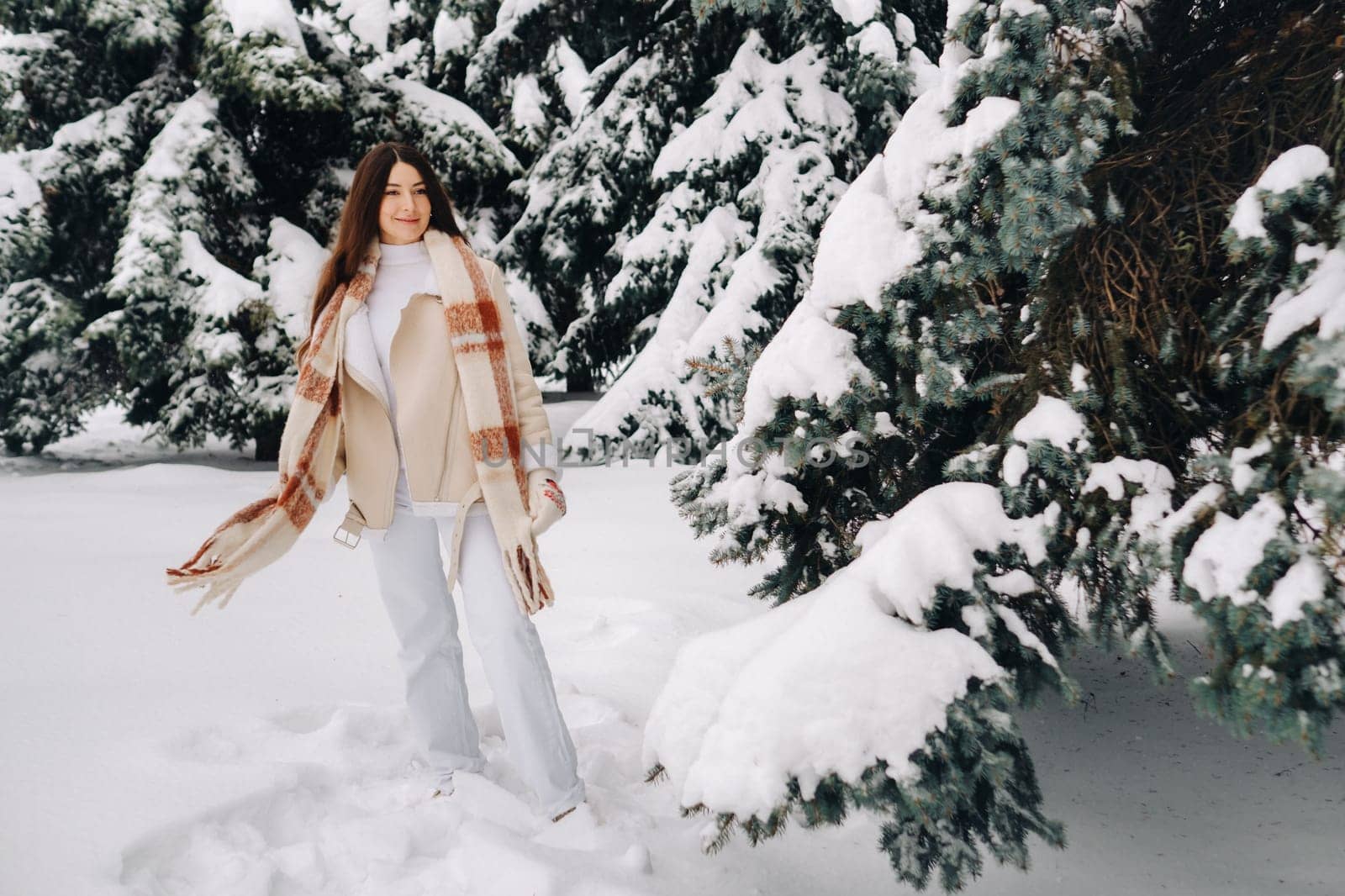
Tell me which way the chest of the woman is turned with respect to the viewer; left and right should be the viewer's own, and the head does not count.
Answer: facing the viewer

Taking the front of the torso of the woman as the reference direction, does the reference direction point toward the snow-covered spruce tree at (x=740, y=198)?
no

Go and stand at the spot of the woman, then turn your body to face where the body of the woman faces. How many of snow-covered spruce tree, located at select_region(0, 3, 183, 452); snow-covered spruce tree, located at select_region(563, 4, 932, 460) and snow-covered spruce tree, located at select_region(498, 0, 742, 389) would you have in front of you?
0

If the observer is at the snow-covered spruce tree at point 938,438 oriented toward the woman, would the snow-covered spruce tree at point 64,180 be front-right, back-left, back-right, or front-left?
front-right

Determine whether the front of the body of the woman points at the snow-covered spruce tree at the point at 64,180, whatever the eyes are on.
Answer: no

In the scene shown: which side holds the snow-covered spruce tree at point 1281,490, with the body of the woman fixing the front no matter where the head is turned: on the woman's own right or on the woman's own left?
on the woman's own left

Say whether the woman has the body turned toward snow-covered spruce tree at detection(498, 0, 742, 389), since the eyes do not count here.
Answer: no

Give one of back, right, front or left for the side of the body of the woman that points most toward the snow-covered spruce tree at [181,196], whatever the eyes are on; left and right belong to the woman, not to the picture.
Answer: back

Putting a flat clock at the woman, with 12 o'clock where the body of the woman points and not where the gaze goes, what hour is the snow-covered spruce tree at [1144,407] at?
The snow-covered spruce tree is roughly at 10 o'clock from the woman.

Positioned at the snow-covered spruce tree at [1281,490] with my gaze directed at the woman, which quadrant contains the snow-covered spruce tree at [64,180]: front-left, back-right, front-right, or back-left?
front-right

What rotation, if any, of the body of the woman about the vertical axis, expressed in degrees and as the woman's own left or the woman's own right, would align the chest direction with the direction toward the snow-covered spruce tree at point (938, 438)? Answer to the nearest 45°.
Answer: approximately 45° to the woman's own left
